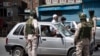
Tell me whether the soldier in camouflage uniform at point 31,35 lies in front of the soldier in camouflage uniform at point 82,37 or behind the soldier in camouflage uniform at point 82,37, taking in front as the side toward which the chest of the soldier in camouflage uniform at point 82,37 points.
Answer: in front

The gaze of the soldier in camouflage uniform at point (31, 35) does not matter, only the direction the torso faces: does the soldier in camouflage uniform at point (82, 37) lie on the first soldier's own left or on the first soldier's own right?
on the first soldier's own right

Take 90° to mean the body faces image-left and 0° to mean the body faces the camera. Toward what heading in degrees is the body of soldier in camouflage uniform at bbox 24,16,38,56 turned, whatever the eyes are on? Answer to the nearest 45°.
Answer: approximately 225°

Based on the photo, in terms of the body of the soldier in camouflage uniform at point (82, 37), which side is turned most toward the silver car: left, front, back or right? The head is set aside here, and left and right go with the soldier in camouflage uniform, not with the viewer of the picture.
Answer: front

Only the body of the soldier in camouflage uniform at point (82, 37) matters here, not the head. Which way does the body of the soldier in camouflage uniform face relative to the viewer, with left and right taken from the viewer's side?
facing away from the viewer and to the left of the viewer

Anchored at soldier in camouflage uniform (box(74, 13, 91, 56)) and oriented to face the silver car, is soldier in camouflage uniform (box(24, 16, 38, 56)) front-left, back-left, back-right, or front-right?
front-left
